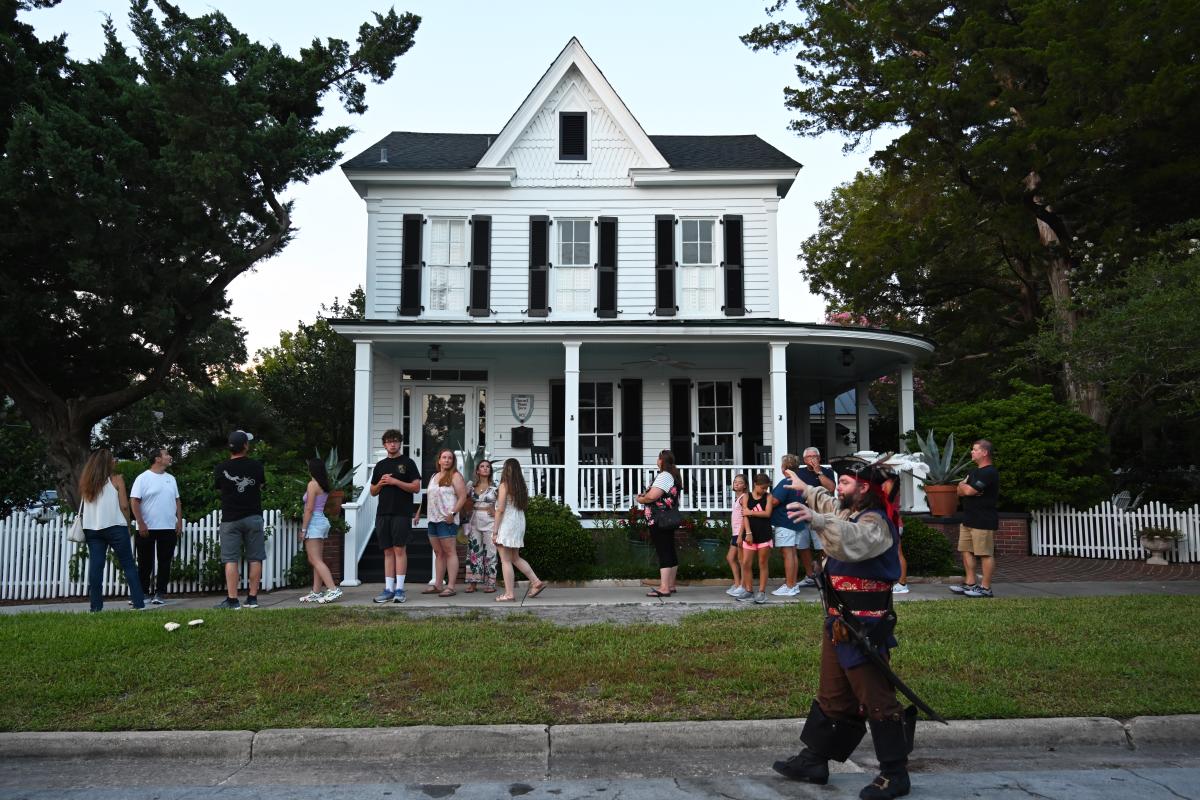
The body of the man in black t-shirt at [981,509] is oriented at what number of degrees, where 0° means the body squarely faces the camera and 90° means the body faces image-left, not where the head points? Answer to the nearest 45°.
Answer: approximately 90°

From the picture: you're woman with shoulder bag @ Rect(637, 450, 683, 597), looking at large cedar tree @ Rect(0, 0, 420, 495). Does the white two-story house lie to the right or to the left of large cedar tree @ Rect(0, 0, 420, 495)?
right

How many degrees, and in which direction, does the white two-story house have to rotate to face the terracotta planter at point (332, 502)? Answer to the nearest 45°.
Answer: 0° — it already faces it

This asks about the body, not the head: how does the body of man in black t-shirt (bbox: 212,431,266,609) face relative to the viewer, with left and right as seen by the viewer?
facing away from the viewer

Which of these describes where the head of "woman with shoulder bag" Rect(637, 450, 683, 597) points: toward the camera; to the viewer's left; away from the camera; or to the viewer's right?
to the viewer's left

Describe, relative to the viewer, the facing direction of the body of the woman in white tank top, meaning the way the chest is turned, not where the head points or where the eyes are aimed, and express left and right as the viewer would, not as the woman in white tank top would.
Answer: facing away from the viewer and to the right of the viewer

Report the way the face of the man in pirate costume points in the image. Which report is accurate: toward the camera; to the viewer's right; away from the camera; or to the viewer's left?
to the viewer's left
